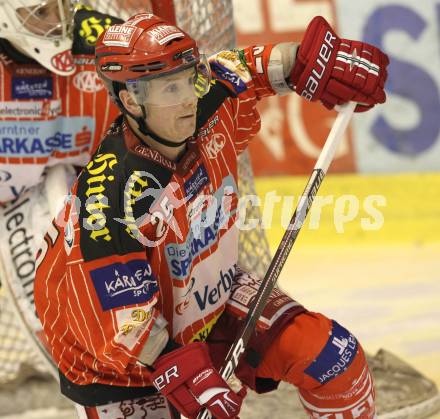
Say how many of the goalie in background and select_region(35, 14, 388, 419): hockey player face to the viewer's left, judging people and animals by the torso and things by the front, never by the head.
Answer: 0

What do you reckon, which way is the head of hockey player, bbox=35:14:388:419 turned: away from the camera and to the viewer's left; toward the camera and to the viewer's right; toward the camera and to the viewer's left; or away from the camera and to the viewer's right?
toward the camera and to the viewer's right

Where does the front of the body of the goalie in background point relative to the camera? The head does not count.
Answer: toward the camera

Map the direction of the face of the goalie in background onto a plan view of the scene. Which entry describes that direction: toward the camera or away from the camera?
toward the camera

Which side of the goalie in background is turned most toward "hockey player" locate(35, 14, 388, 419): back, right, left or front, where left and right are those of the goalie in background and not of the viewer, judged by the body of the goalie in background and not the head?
front

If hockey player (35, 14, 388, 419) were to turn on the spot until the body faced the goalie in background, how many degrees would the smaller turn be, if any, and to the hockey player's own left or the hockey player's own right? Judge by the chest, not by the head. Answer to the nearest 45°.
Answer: approximately 180°
